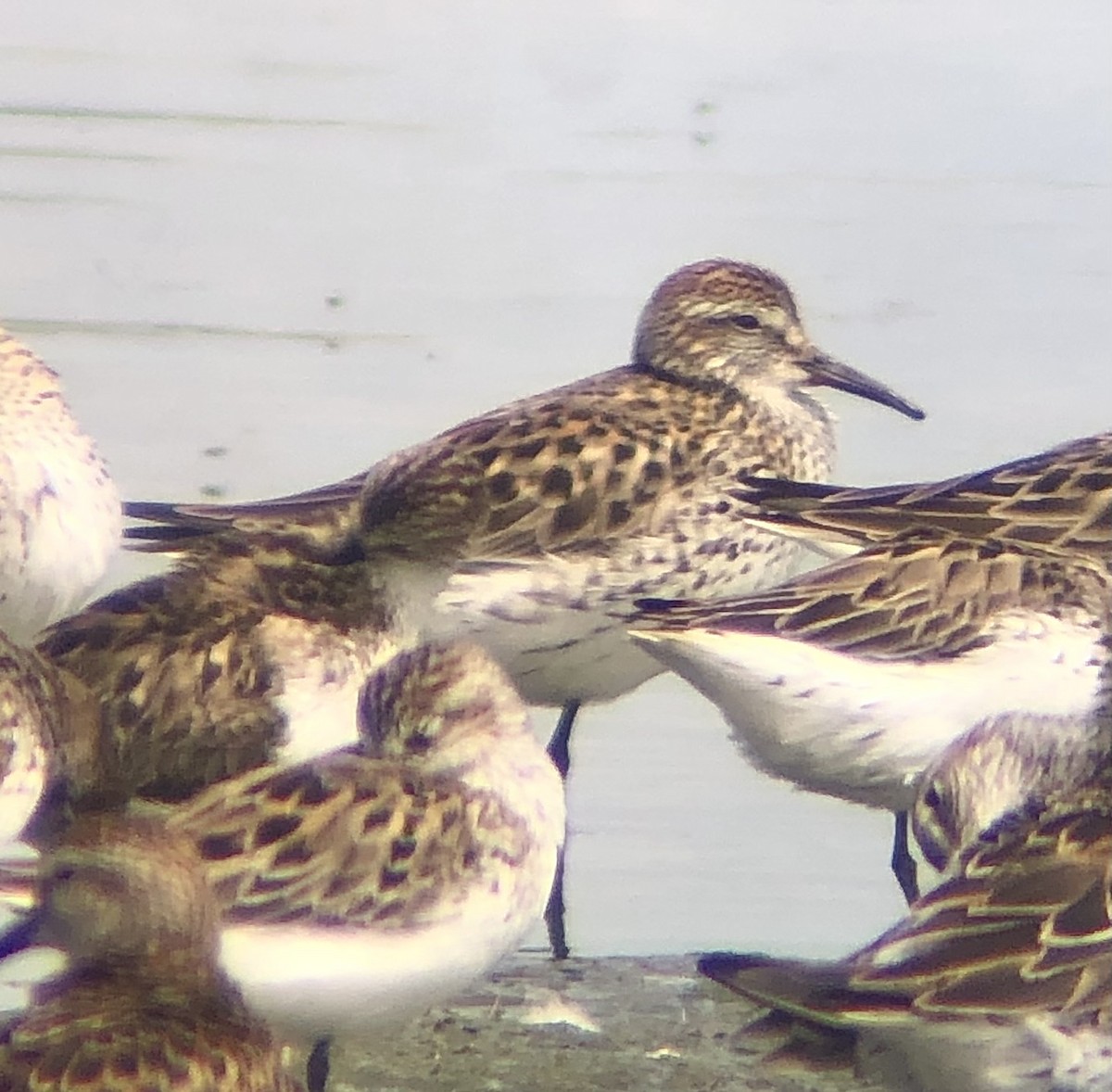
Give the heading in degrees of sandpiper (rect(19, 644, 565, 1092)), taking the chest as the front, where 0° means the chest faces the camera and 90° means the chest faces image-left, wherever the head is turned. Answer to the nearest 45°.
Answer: approximately 270°

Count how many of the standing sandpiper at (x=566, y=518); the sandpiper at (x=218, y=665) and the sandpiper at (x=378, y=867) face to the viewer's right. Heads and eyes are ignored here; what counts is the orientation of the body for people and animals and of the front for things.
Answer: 3

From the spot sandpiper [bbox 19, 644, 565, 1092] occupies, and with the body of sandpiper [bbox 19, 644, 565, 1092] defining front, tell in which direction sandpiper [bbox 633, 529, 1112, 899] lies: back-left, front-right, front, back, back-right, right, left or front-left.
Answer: front-left

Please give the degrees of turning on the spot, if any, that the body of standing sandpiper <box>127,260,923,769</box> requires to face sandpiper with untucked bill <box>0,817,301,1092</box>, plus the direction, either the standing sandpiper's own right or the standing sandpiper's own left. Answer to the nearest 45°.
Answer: approximately 90° to the standing sandpiper's own right

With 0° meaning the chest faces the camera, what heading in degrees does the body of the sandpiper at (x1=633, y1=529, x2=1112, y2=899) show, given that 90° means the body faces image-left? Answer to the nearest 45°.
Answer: approximately 270°

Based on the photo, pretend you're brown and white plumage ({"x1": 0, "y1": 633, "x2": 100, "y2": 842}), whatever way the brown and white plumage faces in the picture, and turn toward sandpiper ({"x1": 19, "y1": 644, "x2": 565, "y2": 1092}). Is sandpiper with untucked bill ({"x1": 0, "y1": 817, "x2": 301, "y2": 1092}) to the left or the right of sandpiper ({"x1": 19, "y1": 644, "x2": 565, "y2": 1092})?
right

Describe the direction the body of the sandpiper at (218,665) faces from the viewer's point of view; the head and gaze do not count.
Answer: to the viewer's right

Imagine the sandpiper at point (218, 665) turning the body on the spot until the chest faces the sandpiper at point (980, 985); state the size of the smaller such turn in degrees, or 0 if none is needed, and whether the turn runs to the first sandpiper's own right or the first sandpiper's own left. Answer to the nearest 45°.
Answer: approximately 45° to the first sandpiper's own right

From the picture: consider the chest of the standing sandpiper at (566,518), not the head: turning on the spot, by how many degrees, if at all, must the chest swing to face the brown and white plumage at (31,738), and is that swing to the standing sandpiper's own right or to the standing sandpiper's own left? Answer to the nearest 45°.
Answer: approximately 135° to the standing sandpiper's own right

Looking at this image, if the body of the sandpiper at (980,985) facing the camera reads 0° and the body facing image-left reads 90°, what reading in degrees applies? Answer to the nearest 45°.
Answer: approximately 270°

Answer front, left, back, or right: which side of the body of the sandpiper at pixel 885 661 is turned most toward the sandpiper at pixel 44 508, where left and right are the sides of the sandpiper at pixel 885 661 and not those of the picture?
back

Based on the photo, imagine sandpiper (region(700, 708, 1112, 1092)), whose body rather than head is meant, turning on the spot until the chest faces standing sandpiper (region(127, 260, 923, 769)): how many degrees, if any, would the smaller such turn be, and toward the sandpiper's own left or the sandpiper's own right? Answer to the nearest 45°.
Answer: approximately 135° to the sandpiper's own left
